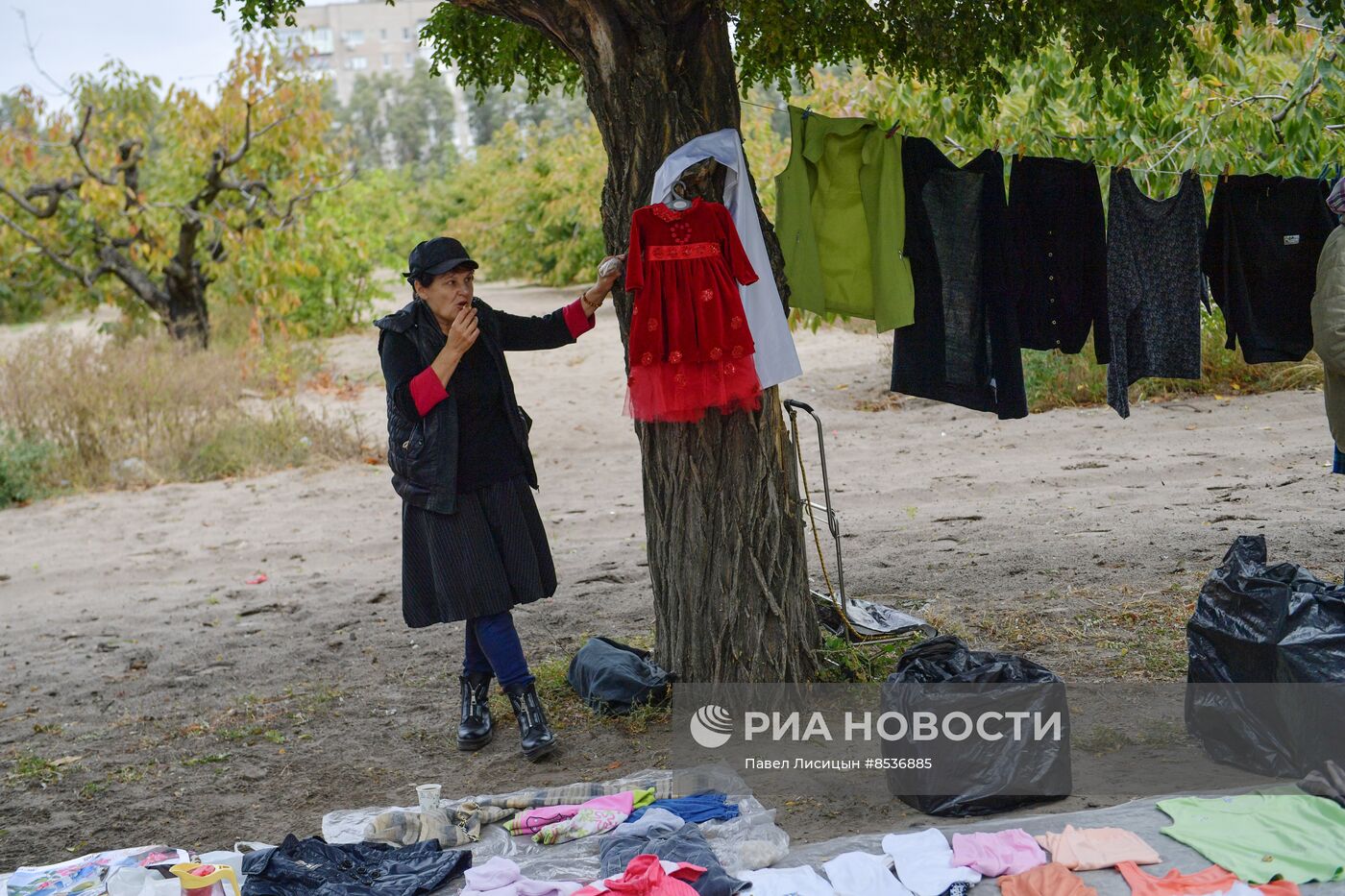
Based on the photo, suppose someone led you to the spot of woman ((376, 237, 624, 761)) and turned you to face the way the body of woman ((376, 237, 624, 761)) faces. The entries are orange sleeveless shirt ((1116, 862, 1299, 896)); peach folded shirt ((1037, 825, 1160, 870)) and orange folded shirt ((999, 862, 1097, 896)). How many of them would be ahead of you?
3

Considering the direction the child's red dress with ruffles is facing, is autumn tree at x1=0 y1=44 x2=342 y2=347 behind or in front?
behind

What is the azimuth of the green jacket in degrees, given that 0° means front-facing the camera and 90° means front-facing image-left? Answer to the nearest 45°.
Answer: approximately 0°

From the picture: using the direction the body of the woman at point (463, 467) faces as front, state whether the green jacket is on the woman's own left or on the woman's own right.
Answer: on the woman's own left

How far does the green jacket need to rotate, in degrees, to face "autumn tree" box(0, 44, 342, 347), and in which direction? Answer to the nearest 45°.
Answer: approximately 135° to its right

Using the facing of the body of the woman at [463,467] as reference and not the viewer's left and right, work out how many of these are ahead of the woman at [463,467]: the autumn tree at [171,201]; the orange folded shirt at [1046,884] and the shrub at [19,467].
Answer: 1

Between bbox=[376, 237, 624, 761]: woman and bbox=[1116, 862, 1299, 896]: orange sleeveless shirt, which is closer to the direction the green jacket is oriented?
the orange sleeveless shirt

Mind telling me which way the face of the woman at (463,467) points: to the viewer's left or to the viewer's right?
to the viewer's right

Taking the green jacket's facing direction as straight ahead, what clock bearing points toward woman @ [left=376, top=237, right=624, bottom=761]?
The woman is roughly at 2 o'clock from the green jacket.

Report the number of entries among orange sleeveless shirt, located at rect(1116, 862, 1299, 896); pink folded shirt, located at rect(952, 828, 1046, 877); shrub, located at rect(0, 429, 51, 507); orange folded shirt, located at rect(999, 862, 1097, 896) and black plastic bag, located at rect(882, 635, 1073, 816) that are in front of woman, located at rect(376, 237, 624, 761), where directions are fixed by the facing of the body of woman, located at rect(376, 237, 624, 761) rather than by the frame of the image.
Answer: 4
